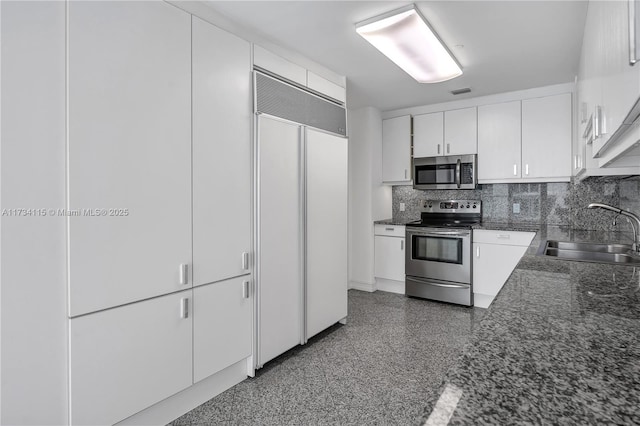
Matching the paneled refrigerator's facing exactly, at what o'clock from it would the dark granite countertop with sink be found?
The dark granite countertop with sink is roughly at 1 o'clock from the paneled refrigerator.

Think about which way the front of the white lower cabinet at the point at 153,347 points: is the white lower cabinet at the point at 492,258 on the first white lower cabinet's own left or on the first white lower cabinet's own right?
on the first white lower cabinet's own left

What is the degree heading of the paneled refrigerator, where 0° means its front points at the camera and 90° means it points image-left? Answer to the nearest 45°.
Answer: approximately 315°

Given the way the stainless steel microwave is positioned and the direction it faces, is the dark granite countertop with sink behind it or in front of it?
in front

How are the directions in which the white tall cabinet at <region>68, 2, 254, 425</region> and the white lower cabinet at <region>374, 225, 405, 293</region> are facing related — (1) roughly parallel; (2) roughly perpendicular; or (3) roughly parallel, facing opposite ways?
roughly perpendicular

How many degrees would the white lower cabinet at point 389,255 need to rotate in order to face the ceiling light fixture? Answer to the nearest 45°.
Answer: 0° — it already faces it

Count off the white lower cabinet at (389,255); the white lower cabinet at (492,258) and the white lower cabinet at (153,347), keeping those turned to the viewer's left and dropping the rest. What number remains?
0

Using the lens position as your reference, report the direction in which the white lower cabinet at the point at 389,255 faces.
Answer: facing the viewer

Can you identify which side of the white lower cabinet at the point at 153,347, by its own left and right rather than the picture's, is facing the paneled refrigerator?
left

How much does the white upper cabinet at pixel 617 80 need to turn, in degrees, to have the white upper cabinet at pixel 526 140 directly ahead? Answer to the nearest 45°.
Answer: approximately 90° to its right

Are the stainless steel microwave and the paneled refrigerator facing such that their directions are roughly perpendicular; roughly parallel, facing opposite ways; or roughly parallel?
roughly perpendicular

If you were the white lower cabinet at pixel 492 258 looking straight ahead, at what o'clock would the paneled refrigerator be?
The paneled refrigerator is roughly at 1 o'clock from the white lower cabinet.

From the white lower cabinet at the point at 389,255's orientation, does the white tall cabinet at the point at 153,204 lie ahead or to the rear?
ahead

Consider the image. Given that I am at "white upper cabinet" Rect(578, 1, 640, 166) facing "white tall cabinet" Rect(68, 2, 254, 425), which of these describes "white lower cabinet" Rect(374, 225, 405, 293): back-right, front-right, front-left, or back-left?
front-right

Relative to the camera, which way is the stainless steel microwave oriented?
toward the camera

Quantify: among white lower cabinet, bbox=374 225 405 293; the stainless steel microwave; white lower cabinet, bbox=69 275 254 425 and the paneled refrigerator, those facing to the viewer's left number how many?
0
